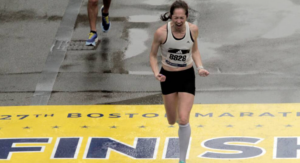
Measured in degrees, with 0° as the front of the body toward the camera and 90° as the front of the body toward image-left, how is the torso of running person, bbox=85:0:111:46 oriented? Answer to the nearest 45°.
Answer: approximately 0°

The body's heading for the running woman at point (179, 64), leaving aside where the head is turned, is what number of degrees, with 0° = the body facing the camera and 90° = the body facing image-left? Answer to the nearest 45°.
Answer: approximately 0°

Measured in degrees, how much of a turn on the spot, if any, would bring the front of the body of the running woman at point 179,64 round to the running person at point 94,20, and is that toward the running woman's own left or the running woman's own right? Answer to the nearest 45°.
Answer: approximately 135° to the running woman's own right

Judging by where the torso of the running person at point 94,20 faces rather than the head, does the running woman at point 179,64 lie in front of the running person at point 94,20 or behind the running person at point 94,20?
in front

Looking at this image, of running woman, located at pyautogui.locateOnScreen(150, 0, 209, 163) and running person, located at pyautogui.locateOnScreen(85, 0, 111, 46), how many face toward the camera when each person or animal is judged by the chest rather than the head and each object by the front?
2
